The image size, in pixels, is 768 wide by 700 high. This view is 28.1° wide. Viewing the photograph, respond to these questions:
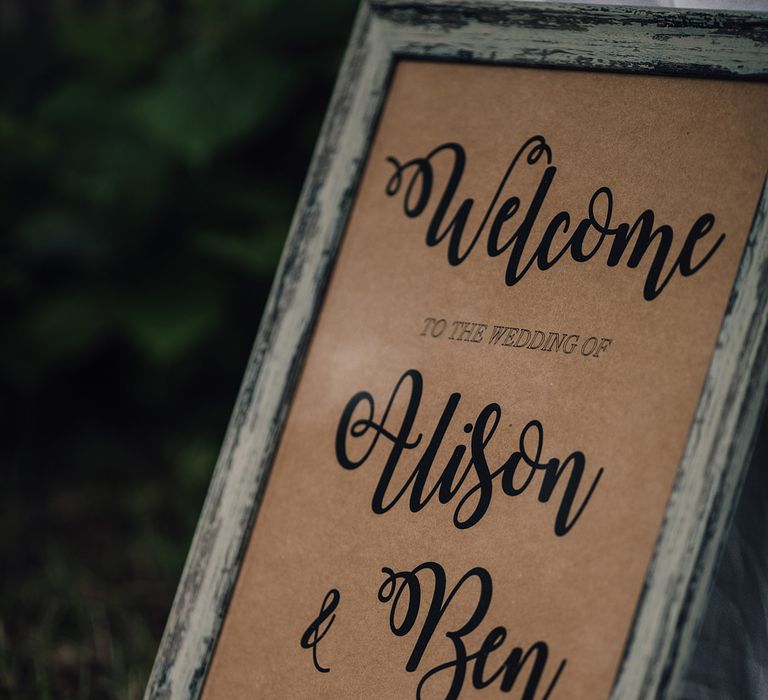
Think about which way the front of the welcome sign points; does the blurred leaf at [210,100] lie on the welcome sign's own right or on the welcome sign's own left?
on the welcome sign's own right

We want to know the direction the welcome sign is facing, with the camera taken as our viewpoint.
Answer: facing the viewer and to the left of the viewer

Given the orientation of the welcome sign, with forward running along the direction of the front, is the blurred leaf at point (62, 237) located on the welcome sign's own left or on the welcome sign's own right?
on the welcome sign's own right

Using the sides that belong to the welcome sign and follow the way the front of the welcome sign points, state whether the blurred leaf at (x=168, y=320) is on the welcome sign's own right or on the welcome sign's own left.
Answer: on the welcome sign's own right
